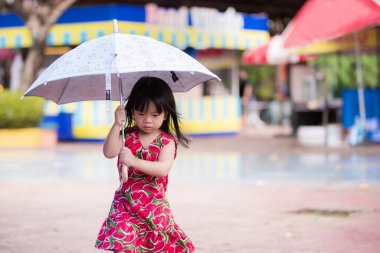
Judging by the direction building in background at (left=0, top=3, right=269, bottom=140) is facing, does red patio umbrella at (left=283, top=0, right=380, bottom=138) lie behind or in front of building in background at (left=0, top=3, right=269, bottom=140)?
in front

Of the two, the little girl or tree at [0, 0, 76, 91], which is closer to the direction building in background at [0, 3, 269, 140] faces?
the little girl

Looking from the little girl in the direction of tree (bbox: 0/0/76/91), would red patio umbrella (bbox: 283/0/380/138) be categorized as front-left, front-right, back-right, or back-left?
front-right

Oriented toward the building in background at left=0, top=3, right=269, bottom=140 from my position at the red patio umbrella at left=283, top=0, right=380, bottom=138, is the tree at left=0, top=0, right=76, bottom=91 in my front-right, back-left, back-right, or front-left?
front-left

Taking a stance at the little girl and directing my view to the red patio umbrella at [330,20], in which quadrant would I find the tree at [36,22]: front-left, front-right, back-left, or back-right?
front-left

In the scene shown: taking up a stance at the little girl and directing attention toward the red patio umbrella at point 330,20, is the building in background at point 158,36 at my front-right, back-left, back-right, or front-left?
front-left

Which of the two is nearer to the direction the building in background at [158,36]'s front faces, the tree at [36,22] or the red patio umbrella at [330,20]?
the red patio umbrella

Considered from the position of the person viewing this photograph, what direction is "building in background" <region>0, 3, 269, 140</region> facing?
facing the viewer

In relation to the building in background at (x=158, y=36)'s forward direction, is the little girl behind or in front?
in front

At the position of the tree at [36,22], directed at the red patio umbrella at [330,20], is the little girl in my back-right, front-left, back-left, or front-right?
front-right
